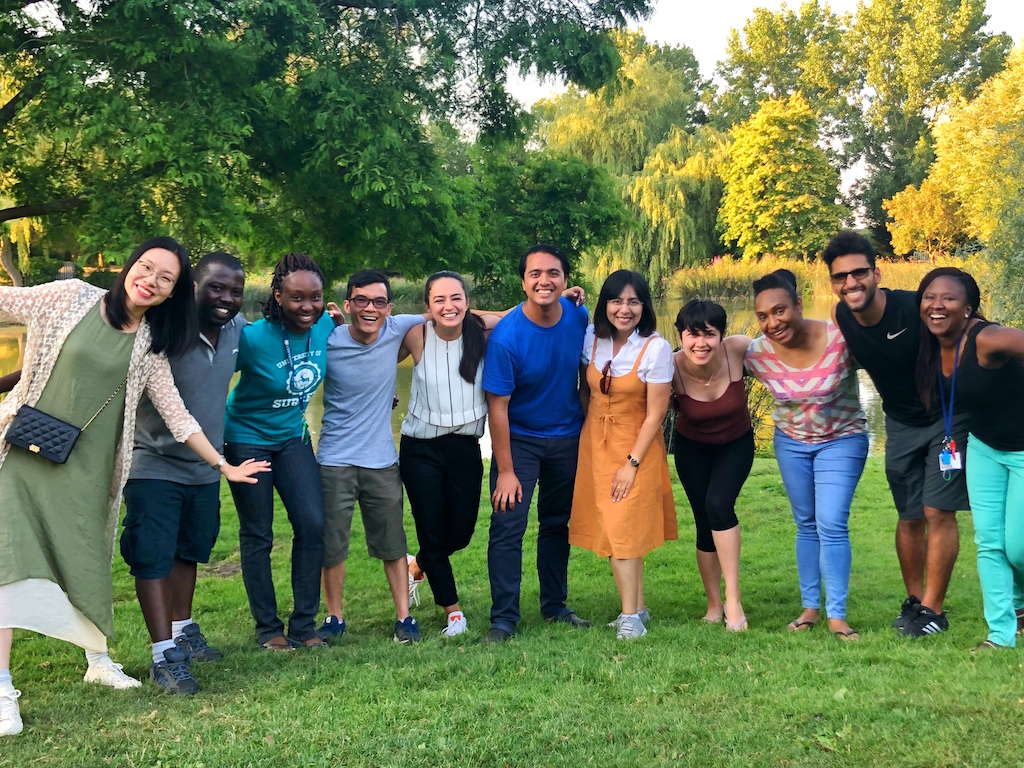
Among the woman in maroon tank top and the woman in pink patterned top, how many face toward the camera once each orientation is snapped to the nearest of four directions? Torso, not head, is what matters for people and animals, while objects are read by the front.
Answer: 2

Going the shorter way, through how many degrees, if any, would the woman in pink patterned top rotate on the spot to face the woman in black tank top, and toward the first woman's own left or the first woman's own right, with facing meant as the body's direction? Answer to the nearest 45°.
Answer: approximately 90° to the first woman's own left

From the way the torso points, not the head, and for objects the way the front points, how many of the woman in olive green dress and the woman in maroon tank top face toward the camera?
2

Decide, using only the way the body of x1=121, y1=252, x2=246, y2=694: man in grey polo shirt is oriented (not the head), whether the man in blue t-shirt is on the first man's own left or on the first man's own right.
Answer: on the first man's own left

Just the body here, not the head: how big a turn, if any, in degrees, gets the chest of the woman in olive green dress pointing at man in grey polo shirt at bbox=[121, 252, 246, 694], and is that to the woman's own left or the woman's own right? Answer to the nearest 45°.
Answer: approximately 135° to the woman's own left

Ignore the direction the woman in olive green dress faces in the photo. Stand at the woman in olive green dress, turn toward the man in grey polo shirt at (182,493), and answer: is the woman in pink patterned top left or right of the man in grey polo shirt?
right

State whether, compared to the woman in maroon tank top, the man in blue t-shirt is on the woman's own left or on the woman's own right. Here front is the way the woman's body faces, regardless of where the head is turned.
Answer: on the woman's own right

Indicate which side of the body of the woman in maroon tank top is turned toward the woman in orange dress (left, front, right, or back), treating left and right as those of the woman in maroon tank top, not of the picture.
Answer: right
